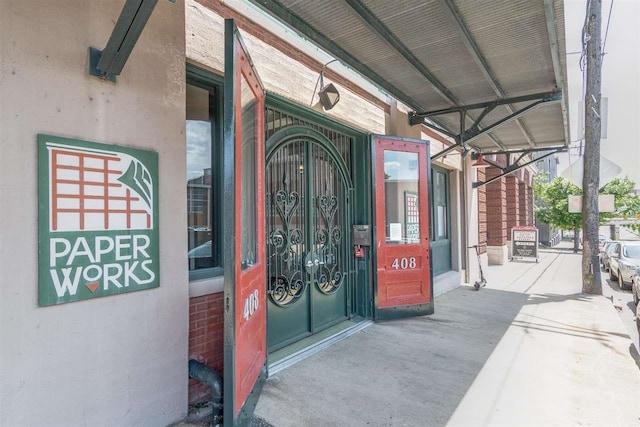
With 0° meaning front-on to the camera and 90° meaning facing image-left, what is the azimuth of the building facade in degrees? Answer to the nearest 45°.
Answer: approximately 315°

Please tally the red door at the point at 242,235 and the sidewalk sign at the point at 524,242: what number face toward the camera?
1

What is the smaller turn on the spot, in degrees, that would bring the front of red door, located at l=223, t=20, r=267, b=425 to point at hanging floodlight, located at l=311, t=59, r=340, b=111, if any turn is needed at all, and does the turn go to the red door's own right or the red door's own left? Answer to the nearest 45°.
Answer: approximately 45° to the red door's own left

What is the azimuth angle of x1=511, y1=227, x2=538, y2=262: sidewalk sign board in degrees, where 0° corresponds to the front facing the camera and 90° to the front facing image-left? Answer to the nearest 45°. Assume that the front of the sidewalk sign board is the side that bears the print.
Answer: approximately 0°

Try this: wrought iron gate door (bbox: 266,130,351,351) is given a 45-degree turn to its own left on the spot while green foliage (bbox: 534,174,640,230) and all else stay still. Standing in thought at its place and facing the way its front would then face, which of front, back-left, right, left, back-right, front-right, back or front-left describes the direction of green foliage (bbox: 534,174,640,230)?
front-left

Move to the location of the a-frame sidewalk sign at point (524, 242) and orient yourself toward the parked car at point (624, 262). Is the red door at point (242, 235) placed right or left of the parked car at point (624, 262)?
right

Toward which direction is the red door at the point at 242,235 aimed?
to the viewer's right

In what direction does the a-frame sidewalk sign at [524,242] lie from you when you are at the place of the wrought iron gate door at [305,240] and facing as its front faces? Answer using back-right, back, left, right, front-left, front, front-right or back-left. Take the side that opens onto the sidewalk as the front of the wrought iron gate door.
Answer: left
